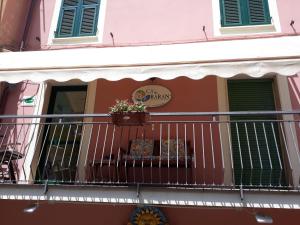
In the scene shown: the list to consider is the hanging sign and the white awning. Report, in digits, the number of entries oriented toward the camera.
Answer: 2

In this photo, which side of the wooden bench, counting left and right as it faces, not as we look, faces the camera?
front

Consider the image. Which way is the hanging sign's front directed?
toward the camera

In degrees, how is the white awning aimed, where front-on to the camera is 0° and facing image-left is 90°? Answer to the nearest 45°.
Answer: approximately 0°

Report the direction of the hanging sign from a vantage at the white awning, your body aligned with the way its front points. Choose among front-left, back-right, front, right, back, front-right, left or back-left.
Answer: back
